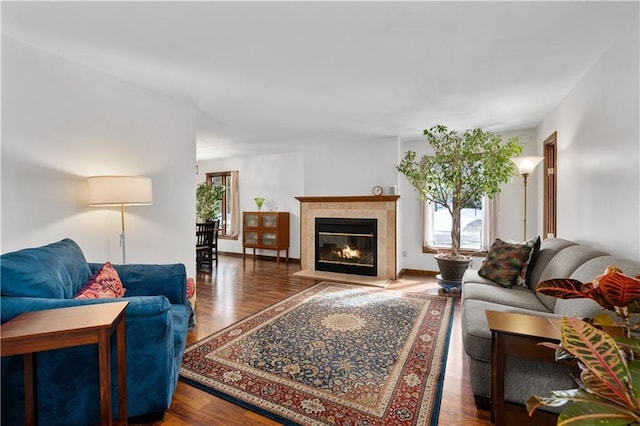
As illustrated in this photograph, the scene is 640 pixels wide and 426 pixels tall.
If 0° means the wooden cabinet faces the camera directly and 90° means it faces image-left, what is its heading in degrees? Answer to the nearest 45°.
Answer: approximately 45°

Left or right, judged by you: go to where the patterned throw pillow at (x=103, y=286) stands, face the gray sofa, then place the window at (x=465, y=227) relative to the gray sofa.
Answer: left

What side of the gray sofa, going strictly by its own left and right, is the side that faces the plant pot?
right

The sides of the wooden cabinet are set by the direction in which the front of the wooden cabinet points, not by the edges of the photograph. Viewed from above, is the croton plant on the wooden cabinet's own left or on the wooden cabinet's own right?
on the wooden cabinet's own left

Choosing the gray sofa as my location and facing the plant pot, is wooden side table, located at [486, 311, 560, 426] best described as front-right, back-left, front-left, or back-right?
back-left

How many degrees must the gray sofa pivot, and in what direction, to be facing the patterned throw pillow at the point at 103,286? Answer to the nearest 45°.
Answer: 0° — it already faces it

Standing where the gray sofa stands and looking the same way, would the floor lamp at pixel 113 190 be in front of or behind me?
in front

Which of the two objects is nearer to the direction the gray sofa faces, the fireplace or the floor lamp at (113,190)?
the floor lamp

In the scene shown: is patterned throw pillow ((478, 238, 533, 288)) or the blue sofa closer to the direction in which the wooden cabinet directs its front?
the blue sofa

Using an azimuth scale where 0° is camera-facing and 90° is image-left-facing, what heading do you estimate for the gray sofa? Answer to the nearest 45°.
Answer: approximately 45°

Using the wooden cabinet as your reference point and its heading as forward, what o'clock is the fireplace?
The fireplace is roughly at 9 o'clock from the wooden cabinet.

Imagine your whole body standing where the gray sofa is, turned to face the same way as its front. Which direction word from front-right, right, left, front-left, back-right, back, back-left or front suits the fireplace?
right

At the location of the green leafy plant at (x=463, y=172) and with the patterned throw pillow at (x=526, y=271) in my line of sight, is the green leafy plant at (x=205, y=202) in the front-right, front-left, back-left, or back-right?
back-right

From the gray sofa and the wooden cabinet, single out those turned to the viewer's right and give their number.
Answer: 0

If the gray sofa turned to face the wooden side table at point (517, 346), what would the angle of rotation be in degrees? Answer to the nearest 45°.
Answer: approximately 45° to its left
